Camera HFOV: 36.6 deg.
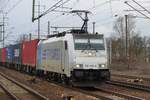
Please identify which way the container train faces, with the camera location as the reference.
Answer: facing the viewer and to the right of the viewer
